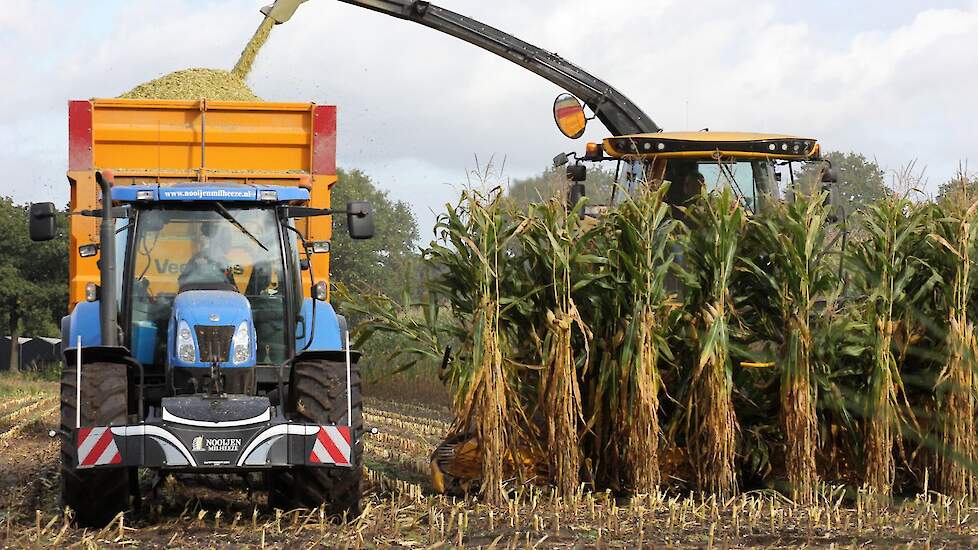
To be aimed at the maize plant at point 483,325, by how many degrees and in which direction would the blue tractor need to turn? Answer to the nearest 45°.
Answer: approximately 90° to its left

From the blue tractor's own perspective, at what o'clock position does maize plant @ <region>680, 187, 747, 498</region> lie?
The maize plant is roughly at 9 o'clock from the blue tractor.

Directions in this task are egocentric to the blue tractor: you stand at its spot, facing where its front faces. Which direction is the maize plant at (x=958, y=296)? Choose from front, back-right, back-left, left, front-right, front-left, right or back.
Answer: left

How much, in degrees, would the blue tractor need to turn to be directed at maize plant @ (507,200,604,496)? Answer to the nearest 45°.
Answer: approximately 90° to its left

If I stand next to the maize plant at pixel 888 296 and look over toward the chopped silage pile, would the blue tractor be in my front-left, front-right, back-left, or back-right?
front-left

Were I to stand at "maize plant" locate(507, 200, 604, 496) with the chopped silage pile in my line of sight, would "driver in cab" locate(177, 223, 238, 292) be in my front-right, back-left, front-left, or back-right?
front-left

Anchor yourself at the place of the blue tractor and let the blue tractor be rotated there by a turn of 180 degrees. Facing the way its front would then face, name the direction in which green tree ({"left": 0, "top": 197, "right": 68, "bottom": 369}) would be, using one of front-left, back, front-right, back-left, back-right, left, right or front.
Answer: front

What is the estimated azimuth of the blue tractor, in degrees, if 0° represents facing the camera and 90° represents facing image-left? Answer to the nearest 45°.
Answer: approximately 0°

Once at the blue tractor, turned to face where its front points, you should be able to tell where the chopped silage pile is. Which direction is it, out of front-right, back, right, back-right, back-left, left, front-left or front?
back

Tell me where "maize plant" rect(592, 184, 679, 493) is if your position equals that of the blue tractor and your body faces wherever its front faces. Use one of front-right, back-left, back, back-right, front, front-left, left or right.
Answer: left

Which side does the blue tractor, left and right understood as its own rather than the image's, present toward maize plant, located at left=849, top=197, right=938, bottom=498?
left

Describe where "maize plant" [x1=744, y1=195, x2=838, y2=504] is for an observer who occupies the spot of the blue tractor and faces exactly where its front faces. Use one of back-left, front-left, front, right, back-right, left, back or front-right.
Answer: left
